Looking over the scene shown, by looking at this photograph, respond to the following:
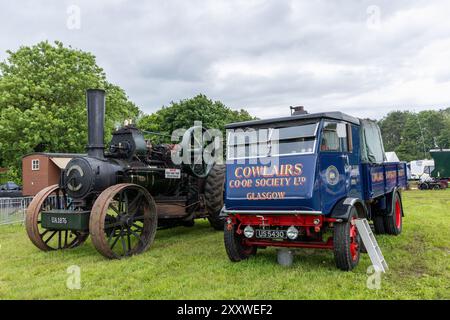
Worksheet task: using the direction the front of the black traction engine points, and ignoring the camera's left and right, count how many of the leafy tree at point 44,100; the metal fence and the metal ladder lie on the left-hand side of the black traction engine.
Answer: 1

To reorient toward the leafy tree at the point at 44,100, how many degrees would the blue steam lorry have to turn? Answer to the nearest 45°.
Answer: approximately 90° to its right

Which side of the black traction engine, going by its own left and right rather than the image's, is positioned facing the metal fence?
right

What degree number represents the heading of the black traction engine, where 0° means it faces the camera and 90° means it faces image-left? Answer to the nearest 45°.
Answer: approximately 45°

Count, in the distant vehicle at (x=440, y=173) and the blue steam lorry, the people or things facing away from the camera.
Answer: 0

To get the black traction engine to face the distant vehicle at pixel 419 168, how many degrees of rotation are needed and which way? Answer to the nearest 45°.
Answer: approximately 180°

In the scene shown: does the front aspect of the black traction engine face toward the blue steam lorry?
no

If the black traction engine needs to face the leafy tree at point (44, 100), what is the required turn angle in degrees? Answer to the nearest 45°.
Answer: approximately 135° to its right

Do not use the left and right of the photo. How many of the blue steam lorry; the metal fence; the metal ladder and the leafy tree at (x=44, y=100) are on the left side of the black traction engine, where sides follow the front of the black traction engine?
2

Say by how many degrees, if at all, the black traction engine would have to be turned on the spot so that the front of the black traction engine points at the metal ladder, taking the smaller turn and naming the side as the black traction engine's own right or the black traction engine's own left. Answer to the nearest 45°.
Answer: approximately 90° to the black traction engine's own left

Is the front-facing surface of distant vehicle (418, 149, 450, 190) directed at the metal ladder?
no

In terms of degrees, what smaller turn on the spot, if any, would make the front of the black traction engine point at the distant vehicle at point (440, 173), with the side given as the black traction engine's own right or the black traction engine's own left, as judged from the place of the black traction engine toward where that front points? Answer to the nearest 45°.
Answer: approximately 180°

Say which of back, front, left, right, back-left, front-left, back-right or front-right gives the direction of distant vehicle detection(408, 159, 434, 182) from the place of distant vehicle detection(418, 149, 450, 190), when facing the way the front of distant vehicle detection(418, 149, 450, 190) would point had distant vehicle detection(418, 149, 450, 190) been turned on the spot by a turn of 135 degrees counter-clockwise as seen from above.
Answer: back-left

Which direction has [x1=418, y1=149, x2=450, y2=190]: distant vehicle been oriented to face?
to the viewer's left

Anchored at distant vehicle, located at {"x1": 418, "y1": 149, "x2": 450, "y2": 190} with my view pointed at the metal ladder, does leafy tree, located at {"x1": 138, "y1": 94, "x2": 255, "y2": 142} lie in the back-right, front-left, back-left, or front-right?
front-right

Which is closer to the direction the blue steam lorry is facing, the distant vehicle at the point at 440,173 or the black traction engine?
the black traction engine
